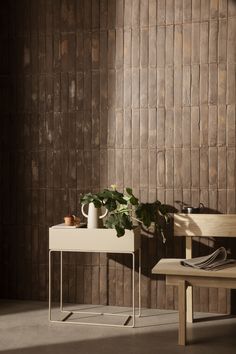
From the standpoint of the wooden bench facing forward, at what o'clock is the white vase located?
The white vase is roughly at 4 o'clock from the wooden bench.

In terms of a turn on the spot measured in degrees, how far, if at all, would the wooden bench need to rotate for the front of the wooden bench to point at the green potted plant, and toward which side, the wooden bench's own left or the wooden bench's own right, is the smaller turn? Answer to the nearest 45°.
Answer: approximately 135° to the wooden bench's own right

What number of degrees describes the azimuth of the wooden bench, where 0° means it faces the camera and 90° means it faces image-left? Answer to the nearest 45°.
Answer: approximately 0°

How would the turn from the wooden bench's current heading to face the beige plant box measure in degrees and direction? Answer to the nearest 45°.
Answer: approximately 90° to its right
